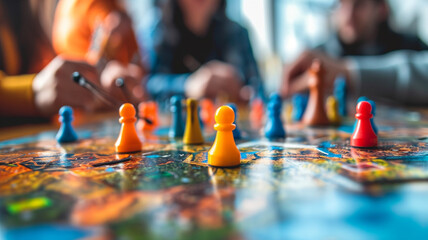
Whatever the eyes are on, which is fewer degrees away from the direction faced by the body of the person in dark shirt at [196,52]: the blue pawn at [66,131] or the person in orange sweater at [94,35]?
the blue pawn

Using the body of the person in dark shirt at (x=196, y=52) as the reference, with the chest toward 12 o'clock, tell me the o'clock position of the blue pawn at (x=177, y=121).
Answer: The blue pawn is roughly at 12 o'clock from the person in dark shirt.

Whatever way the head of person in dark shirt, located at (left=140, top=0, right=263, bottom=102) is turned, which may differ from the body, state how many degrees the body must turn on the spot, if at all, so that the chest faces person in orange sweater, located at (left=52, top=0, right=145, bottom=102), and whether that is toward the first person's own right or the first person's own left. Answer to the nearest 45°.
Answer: approximately 45° to the first person's own right

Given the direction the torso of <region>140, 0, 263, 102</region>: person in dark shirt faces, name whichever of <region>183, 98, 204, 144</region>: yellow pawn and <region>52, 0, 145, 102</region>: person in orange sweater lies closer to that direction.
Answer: the yellow pawn

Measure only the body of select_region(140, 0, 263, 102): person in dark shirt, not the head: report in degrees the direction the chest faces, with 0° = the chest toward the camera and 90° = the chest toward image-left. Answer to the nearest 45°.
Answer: approximately 0°

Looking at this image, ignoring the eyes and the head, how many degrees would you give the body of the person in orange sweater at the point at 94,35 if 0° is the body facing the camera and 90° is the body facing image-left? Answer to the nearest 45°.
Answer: approximately 315°

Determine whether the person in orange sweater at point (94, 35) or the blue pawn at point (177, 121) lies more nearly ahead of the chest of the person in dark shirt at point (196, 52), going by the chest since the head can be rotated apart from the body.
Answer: the blue pawn
